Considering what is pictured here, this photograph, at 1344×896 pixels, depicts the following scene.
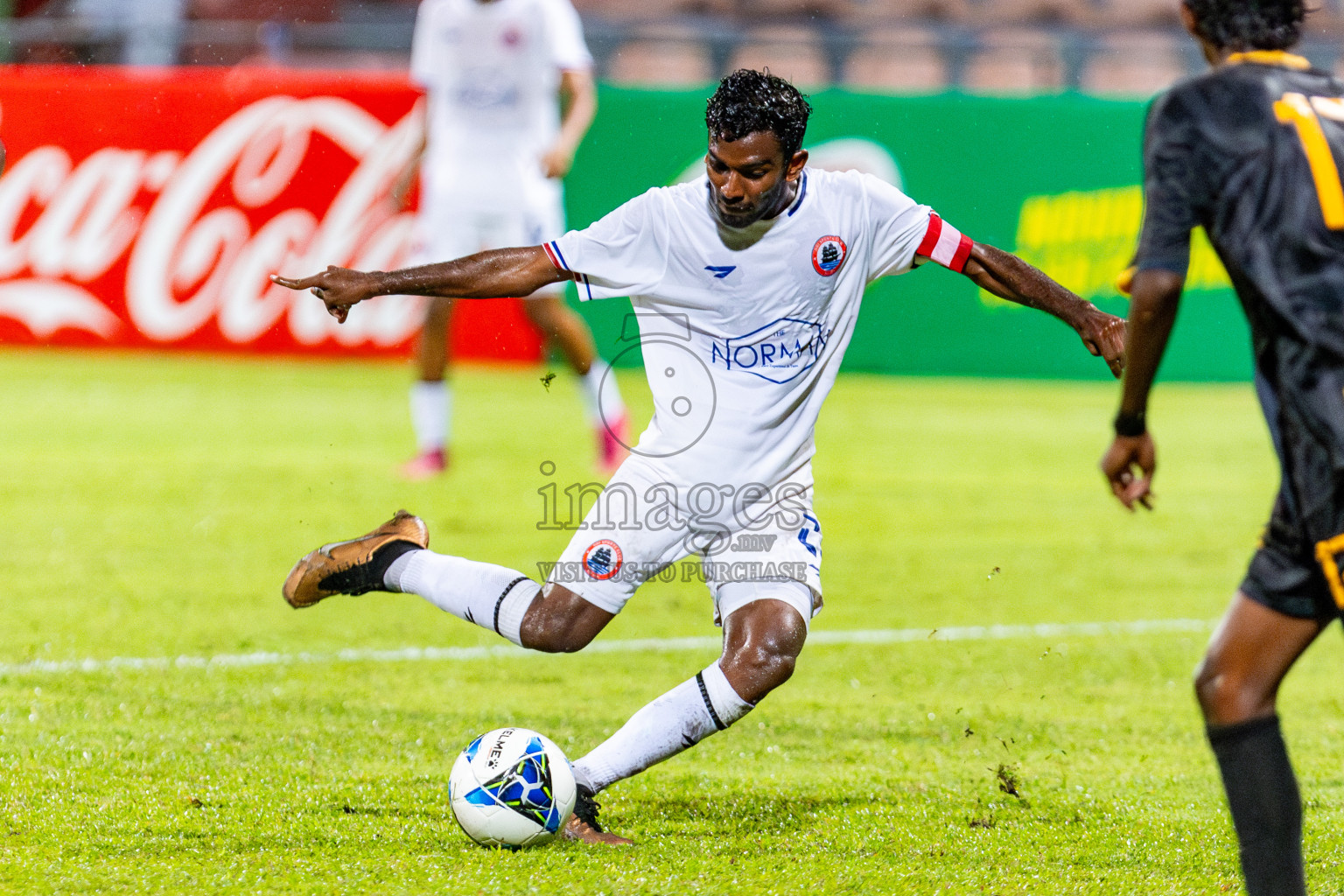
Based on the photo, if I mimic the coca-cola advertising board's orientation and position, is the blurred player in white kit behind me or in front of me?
in front

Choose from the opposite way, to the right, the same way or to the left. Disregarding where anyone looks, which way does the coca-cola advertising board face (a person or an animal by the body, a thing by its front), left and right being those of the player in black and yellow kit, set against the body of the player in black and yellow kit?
the opposite way

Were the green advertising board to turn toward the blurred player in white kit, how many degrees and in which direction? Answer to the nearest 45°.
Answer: approximately 45° to its right

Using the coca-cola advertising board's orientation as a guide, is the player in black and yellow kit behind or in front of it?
in front

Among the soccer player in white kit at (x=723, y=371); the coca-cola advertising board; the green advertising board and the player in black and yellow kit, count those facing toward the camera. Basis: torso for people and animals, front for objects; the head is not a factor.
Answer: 3

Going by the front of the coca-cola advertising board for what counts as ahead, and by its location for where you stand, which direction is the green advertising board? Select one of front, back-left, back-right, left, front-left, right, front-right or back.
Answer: left
